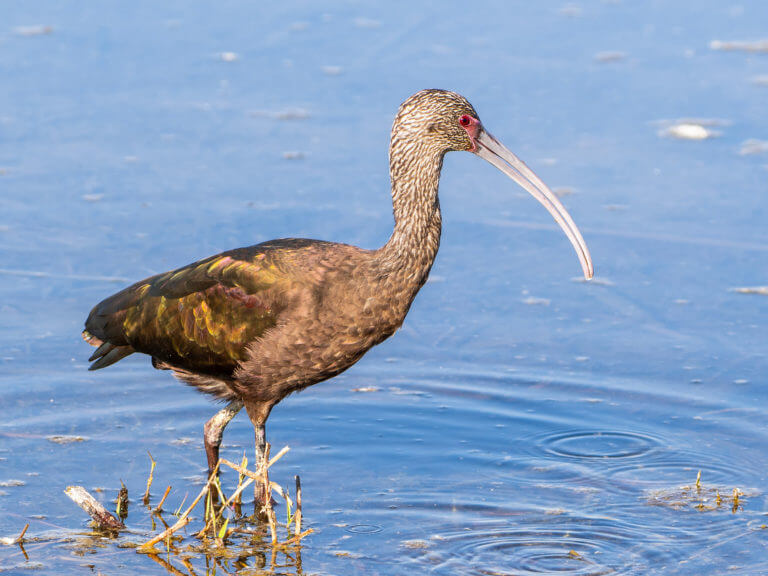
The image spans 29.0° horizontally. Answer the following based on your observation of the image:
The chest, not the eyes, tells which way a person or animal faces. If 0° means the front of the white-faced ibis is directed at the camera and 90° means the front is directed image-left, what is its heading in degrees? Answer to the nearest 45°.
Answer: approximately 270°

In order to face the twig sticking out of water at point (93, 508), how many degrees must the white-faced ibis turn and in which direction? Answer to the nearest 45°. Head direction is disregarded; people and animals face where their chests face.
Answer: approximately 180°

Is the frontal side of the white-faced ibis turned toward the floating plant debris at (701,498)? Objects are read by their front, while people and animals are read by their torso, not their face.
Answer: yes
